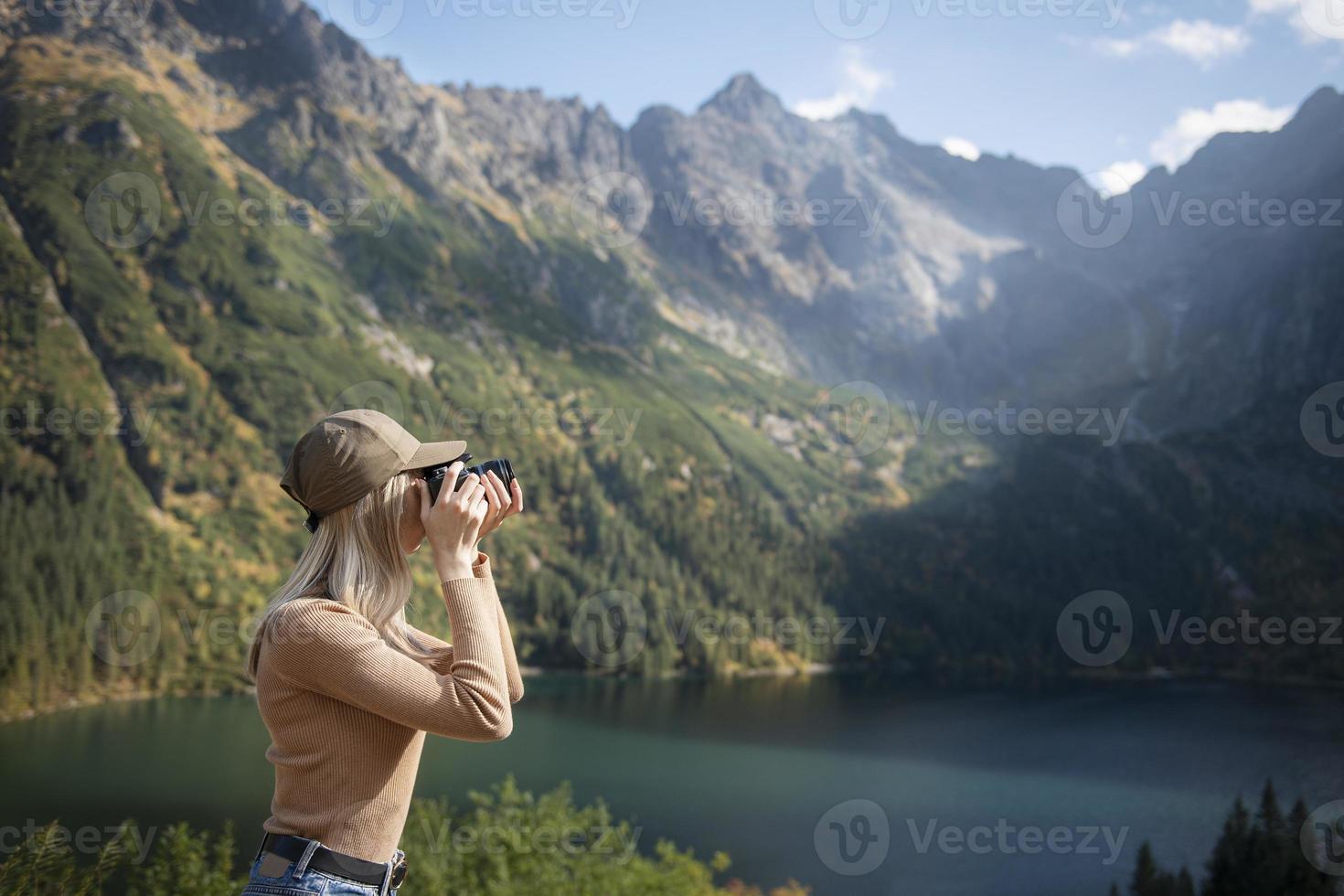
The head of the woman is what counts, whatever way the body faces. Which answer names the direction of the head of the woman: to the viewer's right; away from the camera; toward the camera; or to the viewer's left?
to the viewer's right

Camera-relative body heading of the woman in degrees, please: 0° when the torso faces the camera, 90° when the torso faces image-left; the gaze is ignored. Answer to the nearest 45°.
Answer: approximately 270°
